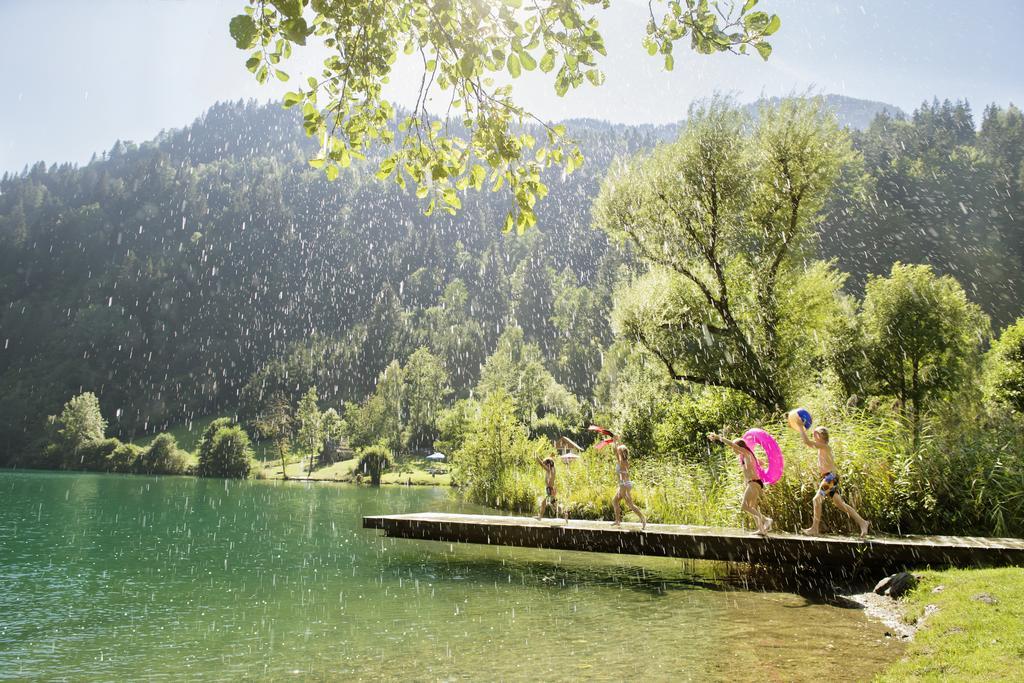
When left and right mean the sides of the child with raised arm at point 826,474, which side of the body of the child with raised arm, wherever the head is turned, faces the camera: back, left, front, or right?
left

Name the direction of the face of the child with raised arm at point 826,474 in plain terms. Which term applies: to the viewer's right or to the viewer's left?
to the viewer's left

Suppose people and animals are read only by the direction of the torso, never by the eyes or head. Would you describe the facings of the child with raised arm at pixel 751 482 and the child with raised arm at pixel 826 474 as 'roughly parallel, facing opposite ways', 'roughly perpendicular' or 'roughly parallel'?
roughly parallel

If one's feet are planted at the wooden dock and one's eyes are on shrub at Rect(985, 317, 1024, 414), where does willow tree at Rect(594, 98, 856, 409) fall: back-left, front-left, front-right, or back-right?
front-left

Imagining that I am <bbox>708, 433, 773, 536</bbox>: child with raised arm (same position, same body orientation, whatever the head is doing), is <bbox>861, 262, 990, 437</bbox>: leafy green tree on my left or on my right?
on my right

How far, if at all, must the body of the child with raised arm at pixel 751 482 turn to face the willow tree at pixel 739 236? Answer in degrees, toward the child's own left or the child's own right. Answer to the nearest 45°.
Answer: approximately 90° to the child's own right

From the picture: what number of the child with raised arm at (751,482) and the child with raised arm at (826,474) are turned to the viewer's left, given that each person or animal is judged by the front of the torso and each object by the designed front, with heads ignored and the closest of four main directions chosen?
2

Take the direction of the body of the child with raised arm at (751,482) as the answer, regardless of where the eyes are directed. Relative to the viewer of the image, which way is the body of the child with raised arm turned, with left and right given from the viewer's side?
facing to the left of the viewer

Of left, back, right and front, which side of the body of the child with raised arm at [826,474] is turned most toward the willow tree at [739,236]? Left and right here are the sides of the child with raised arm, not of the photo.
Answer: right

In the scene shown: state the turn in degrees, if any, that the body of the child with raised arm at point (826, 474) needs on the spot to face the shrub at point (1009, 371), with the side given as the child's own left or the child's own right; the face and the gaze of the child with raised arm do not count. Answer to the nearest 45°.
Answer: approximately 90° to the child's own right
